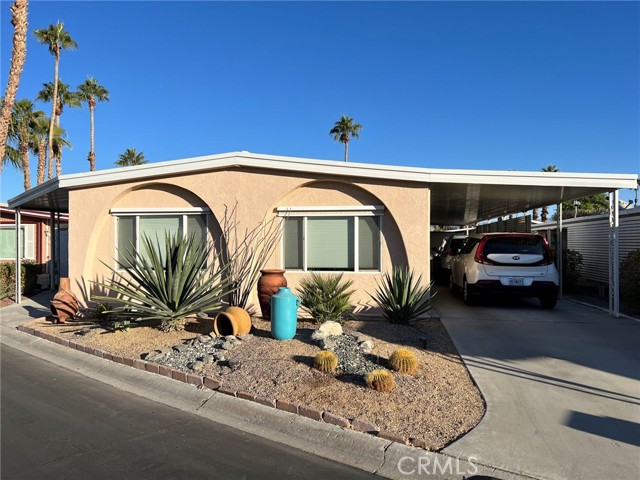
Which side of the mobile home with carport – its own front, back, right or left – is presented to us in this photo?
front

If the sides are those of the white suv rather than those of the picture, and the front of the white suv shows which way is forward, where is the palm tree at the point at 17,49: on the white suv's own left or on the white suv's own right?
on the white suv's own left

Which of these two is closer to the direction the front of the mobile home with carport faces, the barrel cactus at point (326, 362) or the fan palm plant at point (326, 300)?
the barrel cactus

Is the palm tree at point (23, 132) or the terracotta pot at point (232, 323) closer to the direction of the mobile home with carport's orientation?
the terracotta pot

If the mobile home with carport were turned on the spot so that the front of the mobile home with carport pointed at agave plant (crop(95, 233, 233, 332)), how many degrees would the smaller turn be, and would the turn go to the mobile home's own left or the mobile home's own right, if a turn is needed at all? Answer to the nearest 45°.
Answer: approximately 90° to the mobile home's own right

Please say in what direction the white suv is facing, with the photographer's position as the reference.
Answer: facing away from the viewer

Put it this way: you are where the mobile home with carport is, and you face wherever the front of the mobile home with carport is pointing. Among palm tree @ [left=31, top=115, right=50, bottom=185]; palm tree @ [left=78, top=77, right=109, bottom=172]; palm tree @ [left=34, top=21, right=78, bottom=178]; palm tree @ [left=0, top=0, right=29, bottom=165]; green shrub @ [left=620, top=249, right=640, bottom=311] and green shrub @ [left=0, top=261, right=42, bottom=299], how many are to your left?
1

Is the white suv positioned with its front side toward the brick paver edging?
no

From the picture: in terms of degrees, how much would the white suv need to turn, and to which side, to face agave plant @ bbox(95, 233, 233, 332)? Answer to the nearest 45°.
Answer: approximately 135° to its left

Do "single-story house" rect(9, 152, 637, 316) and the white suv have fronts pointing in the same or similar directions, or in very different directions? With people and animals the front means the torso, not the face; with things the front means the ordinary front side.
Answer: very different directions

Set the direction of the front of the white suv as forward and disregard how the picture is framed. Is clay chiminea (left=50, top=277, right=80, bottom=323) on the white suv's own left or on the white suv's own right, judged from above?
on the white suv's own left

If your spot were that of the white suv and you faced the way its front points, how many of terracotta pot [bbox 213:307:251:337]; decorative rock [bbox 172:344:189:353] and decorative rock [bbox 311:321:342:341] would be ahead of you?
0
